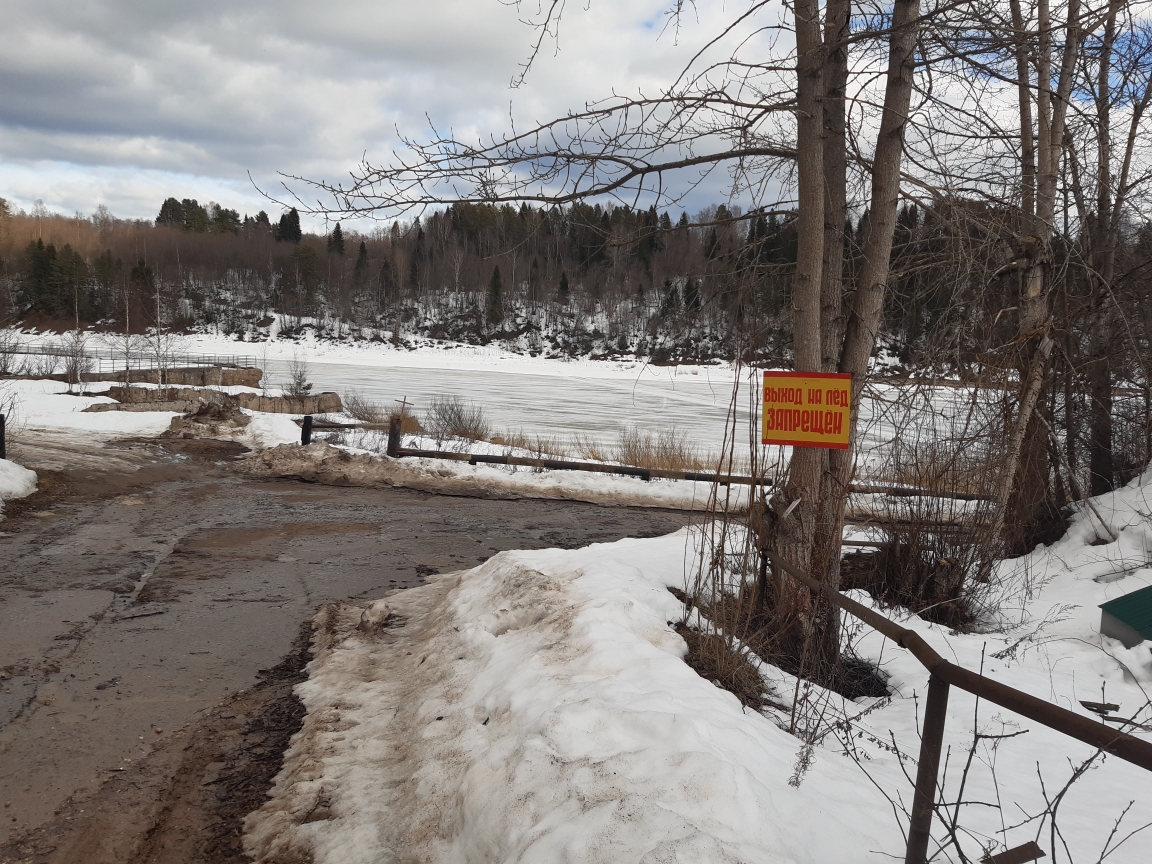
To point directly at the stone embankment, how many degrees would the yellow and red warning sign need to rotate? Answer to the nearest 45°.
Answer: approximately 135° to its right

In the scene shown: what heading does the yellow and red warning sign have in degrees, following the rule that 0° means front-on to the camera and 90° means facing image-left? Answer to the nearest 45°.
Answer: approximately 0°

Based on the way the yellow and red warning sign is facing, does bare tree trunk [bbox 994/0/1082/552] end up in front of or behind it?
behind

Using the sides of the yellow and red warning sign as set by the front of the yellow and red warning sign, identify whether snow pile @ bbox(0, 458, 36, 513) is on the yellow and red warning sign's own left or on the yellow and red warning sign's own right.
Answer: on the yellow and red warning sign's own right

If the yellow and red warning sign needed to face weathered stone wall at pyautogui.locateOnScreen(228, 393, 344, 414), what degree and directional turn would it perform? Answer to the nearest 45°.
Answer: approximately 135° to its right

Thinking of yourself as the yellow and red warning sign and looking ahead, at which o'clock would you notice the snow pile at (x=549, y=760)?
The snow pile is roughly at 1 o'clock from the yellow and red warning sign.

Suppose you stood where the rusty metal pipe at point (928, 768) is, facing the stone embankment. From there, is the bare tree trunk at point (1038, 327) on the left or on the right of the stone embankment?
right

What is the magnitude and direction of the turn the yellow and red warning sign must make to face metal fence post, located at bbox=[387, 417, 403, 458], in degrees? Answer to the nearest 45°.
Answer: approximately 135° to its right

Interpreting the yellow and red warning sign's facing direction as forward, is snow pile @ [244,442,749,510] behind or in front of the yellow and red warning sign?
behind
